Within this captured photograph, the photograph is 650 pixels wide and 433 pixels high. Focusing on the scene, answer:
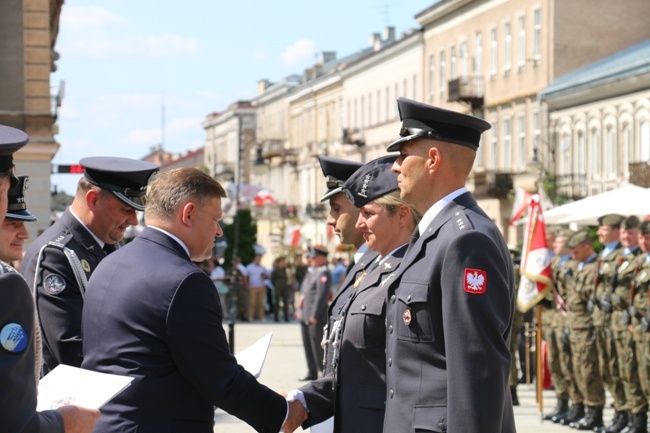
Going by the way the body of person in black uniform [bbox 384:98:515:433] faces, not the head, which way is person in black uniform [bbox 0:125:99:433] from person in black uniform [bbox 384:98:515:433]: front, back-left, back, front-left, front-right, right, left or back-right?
front-left

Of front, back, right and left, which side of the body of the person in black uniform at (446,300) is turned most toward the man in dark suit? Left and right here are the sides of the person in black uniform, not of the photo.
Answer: front

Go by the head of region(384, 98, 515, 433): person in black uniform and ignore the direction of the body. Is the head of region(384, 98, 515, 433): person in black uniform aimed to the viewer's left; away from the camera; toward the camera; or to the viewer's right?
to the viewer's left

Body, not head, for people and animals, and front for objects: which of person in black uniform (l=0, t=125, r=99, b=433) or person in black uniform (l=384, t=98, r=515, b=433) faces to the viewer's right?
person in black uniform (l=0, t=125, r=99, b=433)

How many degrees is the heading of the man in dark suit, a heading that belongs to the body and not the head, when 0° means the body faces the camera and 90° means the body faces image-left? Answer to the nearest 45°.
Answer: approximately 225°

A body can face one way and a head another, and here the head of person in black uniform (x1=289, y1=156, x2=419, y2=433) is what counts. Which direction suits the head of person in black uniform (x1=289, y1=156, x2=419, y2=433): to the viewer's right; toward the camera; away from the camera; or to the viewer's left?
to the viewer's left

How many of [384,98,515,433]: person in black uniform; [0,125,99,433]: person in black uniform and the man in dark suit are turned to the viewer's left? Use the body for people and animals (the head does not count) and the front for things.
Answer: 1

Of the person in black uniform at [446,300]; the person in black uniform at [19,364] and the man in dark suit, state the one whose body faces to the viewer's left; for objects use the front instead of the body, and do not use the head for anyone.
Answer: the person in black uniform at [446,300]

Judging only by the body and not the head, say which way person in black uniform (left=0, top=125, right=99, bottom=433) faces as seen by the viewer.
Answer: to the viewer's right

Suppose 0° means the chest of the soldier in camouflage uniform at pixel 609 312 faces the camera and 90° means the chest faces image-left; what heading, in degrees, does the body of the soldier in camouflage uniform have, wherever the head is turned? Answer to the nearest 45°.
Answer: approximately 45°

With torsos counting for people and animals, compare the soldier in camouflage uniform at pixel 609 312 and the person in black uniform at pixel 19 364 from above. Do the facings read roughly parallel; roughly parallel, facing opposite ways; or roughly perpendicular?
roughly parallel, facing opposite ways
